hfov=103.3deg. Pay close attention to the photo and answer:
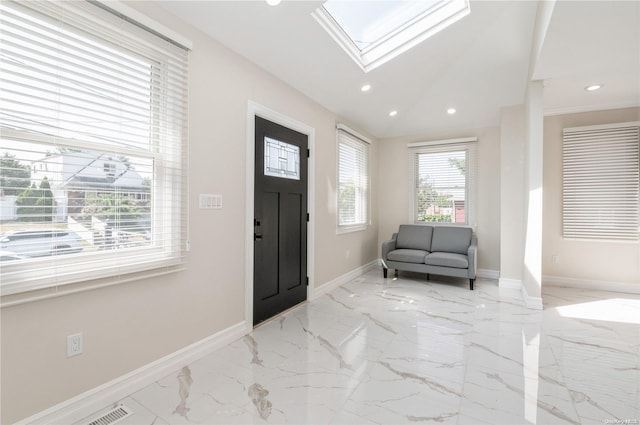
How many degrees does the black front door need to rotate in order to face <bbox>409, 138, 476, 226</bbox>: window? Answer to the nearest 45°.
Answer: approximately 90° to its left

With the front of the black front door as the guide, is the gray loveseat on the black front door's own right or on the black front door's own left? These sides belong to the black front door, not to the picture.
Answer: on the black front door's own left

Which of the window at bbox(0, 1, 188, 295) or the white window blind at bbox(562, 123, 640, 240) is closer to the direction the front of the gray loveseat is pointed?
the window

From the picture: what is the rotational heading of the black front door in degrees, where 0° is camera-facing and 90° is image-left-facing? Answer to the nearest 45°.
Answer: approximately 315°

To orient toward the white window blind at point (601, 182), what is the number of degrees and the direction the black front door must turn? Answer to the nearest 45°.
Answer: approximately 45° to its left

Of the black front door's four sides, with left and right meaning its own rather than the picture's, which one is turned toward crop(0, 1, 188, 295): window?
right

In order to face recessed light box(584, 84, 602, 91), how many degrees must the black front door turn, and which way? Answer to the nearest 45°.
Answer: approximately 45° to its left
